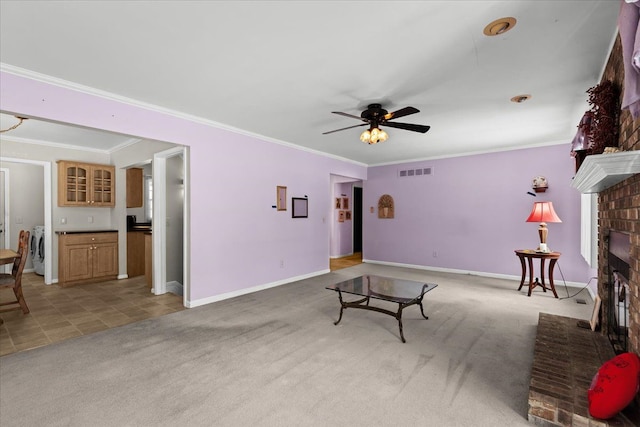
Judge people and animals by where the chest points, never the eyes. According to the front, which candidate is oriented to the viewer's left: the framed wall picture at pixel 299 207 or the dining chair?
the dining chair

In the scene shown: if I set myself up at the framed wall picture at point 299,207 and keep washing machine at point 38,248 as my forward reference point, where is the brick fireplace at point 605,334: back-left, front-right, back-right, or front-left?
back-left

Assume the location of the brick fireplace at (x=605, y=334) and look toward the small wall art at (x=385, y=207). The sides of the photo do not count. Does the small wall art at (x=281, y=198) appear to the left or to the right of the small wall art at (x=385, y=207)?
left

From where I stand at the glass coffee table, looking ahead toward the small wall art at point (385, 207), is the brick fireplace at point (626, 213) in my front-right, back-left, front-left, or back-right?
back-right

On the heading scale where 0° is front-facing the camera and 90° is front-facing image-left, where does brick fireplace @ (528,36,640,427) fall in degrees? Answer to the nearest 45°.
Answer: approximately 90°

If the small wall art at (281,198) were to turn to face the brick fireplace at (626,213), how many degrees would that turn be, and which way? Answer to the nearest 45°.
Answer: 0° — it already faces it

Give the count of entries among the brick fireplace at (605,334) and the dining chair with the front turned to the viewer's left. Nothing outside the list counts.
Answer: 2

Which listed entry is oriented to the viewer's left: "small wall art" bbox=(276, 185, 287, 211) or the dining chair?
the dining chair

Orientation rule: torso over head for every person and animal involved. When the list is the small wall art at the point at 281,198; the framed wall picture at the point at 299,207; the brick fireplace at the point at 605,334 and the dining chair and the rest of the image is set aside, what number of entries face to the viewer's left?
2

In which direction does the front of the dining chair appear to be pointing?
to the viewer's left

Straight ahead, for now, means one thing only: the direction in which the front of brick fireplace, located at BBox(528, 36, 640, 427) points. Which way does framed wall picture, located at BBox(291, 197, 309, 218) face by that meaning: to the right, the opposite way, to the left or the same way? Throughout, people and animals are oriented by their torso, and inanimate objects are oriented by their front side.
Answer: the opposite way

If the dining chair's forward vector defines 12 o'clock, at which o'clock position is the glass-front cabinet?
The glass-front cabinet is roughly at 4 o'clock from the dining chair.

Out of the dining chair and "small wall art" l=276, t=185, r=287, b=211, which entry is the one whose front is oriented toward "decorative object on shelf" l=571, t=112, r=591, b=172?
the small wall art

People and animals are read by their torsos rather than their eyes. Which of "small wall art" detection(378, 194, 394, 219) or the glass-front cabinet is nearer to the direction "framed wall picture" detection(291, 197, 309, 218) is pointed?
the small wall art
